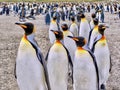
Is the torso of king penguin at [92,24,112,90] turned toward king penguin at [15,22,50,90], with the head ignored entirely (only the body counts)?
no

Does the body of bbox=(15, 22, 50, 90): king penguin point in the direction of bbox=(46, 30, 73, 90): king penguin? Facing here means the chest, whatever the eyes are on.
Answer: no

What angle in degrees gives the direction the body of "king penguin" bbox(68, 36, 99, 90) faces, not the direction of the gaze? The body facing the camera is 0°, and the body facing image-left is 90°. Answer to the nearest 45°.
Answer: approximately 45°

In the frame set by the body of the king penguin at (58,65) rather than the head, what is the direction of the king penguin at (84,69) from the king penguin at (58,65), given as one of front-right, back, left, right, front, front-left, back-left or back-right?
front-left

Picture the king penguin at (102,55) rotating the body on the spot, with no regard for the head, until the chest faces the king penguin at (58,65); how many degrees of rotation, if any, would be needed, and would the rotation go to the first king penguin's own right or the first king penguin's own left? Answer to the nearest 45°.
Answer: approximately 90° to the first king penguin's own right

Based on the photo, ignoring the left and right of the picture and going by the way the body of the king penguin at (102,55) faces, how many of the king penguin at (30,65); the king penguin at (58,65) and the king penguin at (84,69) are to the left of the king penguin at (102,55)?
0

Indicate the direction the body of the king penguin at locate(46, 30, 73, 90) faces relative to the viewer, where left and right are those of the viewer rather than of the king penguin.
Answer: facing the viewer

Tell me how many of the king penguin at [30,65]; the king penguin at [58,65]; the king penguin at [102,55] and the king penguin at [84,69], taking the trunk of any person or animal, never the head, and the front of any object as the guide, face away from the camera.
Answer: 0

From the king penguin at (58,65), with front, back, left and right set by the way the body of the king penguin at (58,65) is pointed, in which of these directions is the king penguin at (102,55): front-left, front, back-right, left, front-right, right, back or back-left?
back-left

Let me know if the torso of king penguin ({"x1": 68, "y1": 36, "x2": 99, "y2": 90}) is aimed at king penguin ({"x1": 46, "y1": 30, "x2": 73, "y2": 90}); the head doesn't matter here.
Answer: no

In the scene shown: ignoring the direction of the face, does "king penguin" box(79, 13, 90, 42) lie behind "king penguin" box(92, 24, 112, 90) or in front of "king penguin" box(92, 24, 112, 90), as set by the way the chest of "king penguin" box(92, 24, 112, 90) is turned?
behind

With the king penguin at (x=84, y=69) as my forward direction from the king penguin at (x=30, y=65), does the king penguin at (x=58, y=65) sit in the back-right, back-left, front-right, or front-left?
front-left

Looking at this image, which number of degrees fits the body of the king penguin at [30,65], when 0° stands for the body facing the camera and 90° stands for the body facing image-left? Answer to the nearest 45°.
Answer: approximately 45°

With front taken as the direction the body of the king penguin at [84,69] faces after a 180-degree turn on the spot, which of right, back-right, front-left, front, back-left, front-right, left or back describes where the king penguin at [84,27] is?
front-left

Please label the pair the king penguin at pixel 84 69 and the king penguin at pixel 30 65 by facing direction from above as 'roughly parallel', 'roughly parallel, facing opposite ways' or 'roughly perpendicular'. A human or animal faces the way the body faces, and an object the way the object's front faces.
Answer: roughly parallel
